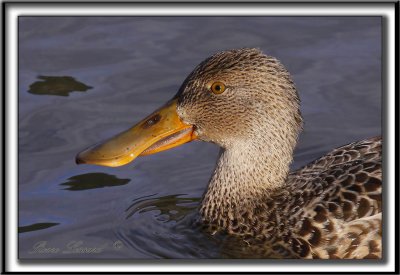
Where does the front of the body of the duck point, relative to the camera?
to the viewer's left
